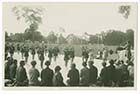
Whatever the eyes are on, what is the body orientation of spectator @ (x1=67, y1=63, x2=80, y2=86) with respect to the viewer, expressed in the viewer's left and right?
facing away from the viewer
